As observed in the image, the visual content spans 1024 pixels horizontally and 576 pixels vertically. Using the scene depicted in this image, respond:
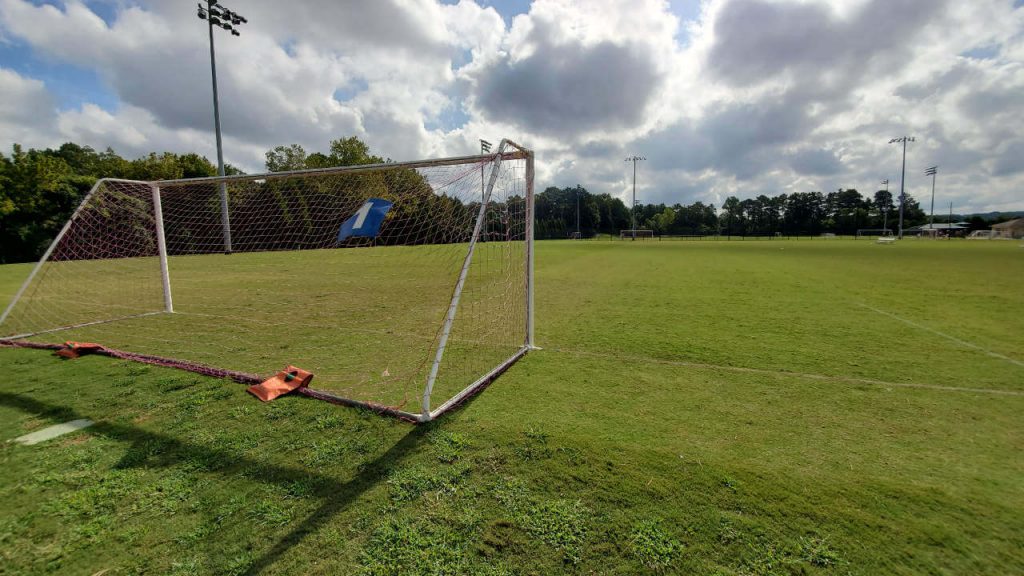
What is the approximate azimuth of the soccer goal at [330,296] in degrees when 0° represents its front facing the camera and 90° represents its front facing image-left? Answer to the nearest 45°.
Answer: approximately 225°
